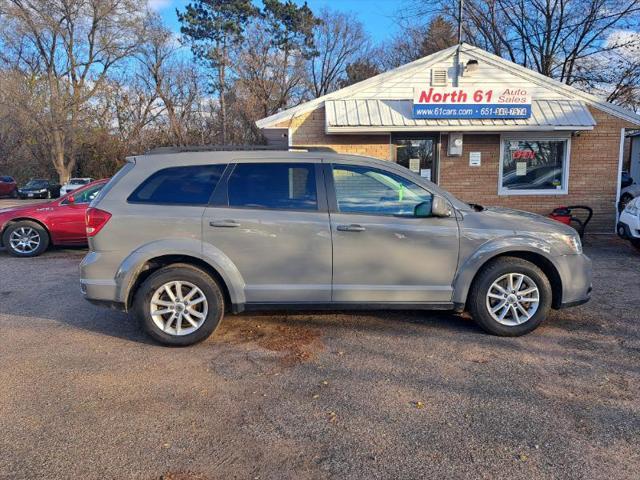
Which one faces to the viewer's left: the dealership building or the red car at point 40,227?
the red car

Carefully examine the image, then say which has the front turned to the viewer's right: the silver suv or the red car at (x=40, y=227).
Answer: the silver suv

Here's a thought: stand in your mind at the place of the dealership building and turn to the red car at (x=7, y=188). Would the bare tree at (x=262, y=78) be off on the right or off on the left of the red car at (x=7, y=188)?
right

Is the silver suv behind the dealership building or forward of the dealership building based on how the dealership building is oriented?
forward

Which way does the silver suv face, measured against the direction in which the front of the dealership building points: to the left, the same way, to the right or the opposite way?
to the left

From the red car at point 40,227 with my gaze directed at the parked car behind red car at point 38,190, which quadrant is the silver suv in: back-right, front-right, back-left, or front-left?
back-right

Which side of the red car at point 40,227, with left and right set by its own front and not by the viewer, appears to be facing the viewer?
left

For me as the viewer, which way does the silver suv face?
facing to the right of the viewer

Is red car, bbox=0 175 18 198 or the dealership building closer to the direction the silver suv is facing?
the dealership building

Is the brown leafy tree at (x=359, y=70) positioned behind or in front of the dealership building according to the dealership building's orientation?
behind

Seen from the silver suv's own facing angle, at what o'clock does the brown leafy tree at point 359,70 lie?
The brown leafy tree is roughly at 9 o'clock from the silver suv.

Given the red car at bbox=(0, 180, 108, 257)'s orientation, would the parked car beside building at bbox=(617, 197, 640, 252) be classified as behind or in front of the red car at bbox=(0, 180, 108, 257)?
behind

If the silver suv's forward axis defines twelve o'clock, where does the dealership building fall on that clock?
The dealership building is roughly at 10 o'clock from the silver suv.
